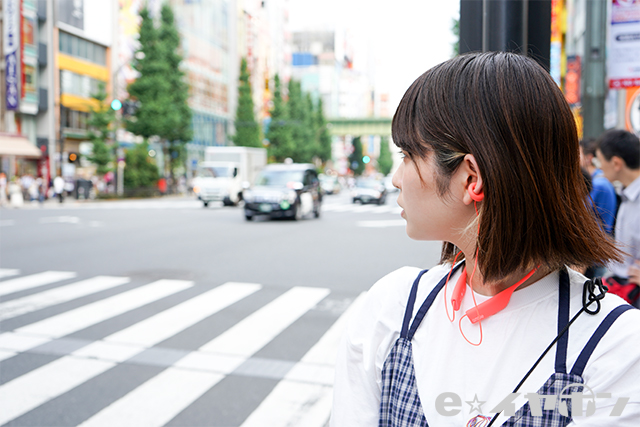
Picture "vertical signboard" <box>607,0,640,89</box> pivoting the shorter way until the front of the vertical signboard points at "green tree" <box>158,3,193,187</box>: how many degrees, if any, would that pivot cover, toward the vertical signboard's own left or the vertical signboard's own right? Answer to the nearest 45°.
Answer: approximately 135° to the vertical signboard's own right

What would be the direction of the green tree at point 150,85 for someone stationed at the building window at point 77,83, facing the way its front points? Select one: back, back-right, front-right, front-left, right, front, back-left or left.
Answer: front

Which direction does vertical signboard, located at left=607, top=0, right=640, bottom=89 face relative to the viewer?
toward the camera

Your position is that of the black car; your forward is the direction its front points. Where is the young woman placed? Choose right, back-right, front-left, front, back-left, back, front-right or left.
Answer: front-left

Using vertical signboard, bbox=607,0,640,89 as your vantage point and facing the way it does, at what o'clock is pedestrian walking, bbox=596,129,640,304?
The pedestrian walking is roughly at 12 o'clock from the vertical signboard.

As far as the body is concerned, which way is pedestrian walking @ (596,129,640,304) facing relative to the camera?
to the viewer's left

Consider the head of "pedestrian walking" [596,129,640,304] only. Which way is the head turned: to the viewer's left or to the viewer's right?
to the viewer's left

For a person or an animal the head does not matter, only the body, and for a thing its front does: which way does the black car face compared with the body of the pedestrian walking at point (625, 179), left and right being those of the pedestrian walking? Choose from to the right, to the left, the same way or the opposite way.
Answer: to the left

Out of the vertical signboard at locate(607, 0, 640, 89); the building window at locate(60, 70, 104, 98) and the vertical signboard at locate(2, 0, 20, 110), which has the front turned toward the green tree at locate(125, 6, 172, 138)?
the building window

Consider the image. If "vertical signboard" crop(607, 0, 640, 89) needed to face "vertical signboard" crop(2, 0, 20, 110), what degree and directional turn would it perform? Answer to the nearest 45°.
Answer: approximately 135° to its right

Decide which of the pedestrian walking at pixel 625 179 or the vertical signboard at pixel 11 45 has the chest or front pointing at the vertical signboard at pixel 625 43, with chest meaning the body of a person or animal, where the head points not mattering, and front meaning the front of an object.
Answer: the vertical signboard at pixel 11 45

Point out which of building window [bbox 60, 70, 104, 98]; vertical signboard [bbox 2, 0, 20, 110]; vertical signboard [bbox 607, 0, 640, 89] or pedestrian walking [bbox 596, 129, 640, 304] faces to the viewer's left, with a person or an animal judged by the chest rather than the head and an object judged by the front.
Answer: the pedestrian walking

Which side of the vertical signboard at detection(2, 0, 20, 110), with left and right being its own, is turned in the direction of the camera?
front

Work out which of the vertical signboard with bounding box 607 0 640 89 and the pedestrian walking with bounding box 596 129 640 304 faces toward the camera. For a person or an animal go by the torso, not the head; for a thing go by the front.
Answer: the vertical signboard

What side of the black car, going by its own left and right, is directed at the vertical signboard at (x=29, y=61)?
right

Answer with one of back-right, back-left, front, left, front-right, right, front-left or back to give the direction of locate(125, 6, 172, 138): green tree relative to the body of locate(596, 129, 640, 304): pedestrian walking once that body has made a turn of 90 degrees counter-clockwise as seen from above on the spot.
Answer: back-right
